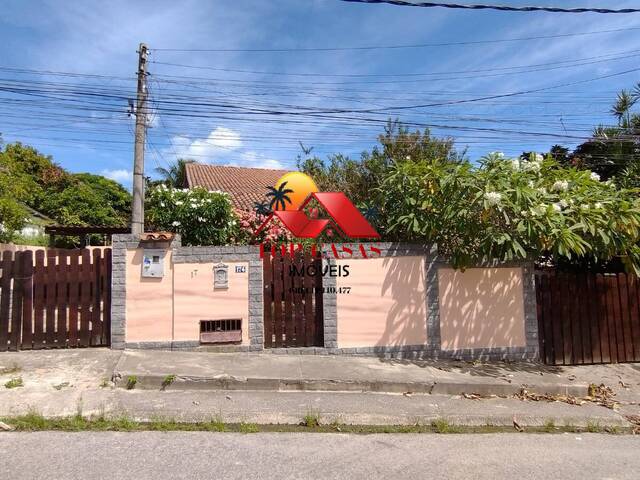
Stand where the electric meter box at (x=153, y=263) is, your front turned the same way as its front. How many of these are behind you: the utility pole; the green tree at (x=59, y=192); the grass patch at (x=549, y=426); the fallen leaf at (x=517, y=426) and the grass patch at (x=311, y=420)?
2

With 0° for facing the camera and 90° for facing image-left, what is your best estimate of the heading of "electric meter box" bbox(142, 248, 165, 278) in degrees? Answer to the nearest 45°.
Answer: approximately 0°

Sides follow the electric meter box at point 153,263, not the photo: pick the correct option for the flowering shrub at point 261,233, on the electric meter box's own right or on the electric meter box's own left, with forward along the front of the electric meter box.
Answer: on the electric meter box's own left

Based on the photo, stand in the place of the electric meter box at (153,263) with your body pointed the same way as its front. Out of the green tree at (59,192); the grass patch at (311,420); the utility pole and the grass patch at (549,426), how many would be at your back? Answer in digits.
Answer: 2

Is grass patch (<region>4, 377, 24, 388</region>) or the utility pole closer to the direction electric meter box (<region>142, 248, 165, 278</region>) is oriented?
the grass patch

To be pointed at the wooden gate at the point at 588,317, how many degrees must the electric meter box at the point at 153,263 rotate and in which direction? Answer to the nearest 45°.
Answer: approximately 90° to its left

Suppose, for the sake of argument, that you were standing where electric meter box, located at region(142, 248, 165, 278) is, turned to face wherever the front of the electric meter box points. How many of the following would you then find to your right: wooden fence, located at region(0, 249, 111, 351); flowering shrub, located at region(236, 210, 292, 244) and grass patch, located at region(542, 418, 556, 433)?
1

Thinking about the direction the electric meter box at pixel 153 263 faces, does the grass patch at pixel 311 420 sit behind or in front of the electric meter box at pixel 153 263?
in front

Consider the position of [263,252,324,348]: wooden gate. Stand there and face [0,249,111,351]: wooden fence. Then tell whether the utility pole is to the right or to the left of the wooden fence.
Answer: right

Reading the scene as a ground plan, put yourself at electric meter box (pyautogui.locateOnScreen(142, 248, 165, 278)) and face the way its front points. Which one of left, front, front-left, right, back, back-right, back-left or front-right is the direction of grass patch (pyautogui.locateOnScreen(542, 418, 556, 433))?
front-left

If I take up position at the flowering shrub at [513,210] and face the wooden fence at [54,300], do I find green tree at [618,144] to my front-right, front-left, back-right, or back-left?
back-right

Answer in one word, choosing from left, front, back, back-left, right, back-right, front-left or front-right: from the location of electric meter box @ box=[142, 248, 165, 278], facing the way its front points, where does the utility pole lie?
back

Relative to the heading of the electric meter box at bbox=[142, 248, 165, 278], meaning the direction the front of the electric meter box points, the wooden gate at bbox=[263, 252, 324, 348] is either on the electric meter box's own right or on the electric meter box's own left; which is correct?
on the electric meter box's own left
